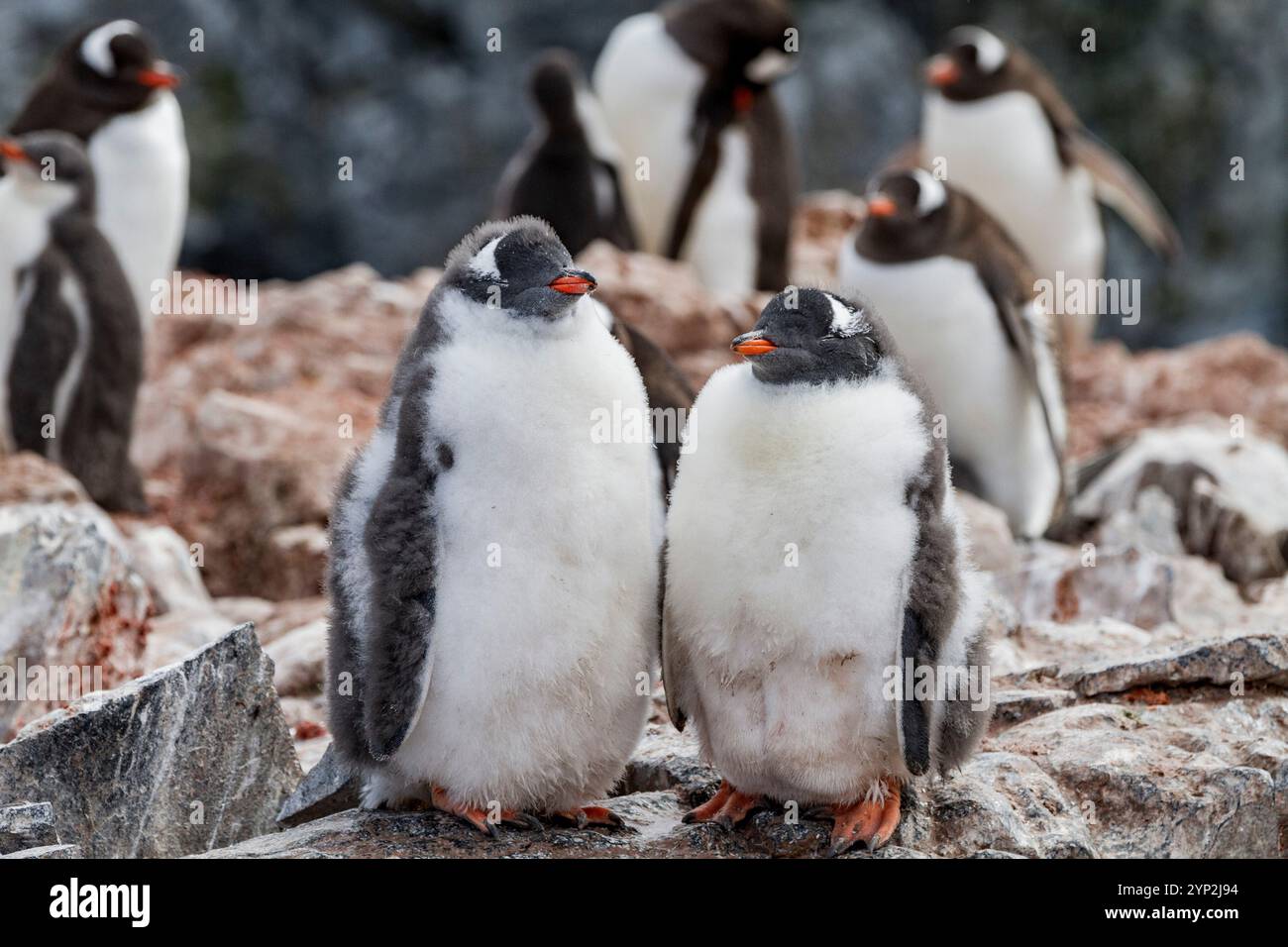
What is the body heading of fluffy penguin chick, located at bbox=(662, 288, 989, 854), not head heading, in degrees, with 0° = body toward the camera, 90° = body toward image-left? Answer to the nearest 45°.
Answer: approximately 45°

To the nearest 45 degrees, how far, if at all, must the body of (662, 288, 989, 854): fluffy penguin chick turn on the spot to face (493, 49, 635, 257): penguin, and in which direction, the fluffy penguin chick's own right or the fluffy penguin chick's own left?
approximately 135° to the fluffy penguin chick's own right

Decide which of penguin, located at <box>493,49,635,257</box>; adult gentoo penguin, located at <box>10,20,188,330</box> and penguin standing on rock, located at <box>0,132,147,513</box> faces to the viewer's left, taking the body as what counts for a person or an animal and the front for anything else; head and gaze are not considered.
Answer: the penguin standing on rock

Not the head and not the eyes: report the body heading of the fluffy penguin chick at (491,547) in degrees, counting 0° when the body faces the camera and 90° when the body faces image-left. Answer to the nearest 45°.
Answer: approximately 315°

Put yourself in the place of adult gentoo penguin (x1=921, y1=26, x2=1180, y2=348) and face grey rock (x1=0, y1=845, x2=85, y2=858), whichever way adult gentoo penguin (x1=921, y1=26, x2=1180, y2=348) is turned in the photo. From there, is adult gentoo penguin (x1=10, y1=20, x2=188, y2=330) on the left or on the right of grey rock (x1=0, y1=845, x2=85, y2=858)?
right

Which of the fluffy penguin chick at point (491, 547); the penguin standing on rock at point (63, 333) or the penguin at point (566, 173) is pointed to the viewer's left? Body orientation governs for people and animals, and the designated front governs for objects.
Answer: the penguin standing on rock

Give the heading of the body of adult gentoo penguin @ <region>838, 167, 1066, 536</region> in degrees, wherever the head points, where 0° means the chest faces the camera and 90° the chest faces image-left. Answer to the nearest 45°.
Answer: approximately 45°

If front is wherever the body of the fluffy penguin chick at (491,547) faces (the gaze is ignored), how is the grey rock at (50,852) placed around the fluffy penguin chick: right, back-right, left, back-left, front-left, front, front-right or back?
back-right

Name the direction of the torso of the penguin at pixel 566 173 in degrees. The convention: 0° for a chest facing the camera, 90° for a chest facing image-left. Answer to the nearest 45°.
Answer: approximately 225°

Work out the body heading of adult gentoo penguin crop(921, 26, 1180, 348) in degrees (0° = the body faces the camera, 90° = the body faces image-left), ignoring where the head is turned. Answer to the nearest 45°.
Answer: approximately 45°
